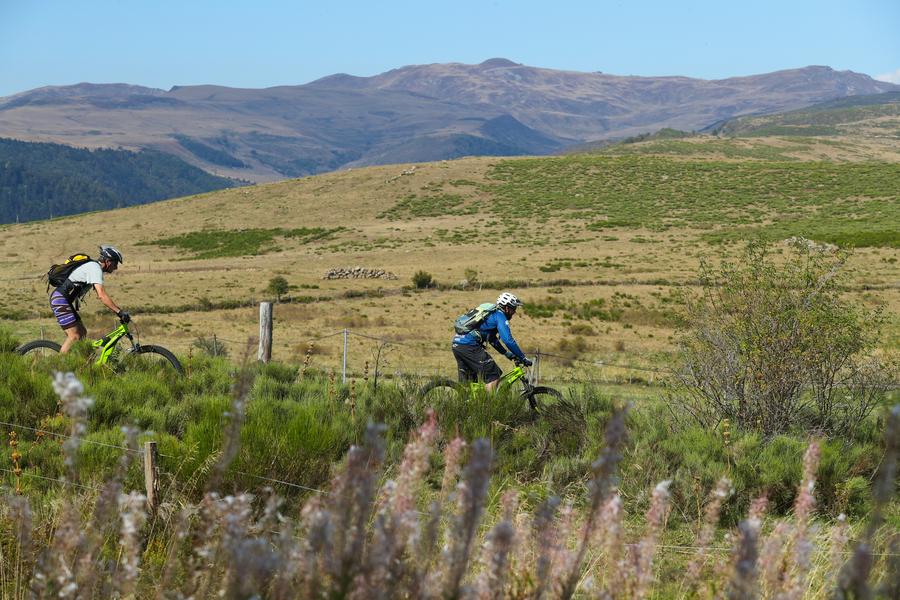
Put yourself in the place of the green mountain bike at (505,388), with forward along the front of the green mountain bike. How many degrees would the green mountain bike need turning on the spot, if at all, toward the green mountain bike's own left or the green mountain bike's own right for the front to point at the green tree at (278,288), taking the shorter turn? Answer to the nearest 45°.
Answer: approximately 90° to the green mountain bike's own left

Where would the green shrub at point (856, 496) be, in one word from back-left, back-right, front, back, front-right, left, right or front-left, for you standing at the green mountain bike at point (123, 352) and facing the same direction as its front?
front-right

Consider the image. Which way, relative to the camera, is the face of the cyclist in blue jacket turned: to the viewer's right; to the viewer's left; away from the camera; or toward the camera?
to the viewer's right

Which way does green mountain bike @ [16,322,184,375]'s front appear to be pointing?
to the viewer's right

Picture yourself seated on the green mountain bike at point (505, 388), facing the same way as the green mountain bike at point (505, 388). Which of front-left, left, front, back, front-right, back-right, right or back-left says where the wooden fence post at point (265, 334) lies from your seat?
back-left

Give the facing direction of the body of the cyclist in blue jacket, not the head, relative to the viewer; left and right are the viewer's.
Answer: facing to the right of the viewer

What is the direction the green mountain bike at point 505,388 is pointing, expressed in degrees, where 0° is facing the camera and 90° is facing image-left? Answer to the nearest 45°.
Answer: approximately 270°

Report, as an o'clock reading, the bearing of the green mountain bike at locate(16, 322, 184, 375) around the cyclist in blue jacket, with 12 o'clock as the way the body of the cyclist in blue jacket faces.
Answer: The green mountain bike is roughly at 6 o'clock from the cyclist in blue jacket.

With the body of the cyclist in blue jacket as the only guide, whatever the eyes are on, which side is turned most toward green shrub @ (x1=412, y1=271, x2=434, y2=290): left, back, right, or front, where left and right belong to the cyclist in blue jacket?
left

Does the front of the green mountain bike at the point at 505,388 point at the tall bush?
yes
